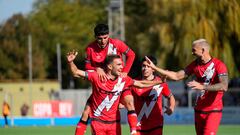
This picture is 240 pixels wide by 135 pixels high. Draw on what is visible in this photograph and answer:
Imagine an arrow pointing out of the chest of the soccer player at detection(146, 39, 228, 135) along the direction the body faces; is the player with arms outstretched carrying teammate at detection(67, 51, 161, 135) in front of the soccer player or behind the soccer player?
in front

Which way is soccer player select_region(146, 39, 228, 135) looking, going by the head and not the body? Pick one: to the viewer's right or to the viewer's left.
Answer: to the viewer's left

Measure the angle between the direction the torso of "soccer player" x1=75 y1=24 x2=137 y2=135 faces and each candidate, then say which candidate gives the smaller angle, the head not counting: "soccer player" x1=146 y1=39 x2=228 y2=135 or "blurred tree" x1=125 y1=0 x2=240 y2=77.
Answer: the soccer player

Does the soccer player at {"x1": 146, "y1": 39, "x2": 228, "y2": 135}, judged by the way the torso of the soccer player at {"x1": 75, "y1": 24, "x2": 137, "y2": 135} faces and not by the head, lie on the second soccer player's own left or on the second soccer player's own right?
on the second soccer player's own left

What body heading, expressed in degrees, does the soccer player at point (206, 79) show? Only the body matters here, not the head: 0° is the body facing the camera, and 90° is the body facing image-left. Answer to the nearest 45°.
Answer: approximately 45°

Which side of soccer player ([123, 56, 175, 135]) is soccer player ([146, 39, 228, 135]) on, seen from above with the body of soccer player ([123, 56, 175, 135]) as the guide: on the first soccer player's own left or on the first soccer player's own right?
on the first soccer player's own left

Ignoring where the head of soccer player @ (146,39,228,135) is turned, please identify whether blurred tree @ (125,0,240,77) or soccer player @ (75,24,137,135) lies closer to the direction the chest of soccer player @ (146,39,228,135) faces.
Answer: the soccer player

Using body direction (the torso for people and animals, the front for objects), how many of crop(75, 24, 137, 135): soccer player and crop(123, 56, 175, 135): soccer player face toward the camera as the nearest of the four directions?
2

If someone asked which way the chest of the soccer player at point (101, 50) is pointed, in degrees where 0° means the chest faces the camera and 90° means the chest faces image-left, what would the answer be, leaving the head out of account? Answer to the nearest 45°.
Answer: approximately 0°
